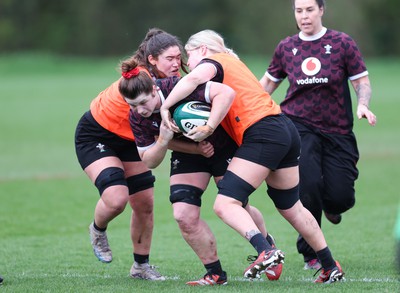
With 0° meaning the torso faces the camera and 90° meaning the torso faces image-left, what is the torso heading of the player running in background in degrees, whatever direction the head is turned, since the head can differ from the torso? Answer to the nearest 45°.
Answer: approximately 0°
